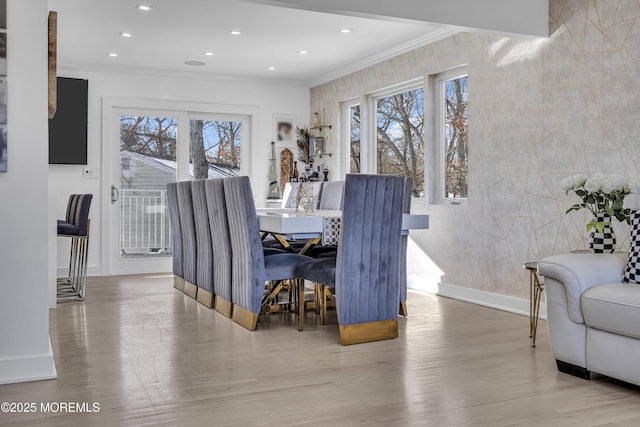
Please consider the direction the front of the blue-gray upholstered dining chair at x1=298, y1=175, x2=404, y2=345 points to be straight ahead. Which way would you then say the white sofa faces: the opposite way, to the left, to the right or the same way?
to the left

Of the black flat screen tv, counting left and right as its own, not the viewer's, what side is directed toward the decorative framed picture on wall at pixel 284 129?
left

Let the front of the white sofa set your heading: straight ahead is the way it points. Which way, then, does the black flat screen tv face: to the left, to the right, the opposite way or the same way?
to the left

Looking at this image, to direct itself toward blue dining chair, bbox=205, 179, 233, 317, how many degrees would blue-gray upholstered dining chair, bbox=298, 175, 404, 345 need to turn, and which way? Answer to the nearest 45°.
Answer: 0° — it already faces it

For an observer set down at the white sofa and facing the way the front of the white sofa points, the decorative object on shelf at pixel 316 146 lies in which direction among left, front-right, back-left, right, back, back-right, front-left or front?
right

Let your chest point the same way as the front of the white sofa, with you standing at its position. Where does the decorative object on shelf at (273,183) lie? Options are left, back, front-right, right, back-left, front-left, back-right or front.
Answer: right

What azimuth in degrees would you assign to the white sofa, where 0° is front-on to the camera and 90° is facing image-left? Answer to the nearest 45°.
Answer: approximately 45°

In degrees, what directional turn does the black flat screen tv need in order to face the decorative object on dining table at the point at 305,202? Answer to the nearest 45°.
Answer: approximately 45° to its left

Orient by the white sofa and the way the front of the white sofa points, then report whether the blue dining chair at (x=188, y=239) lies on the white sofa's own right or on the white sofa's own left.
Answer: on the white sofa's own right

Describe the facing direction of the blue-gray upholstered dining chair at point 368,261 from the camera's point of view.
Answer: facing away from the viewer and to the left of the viewer

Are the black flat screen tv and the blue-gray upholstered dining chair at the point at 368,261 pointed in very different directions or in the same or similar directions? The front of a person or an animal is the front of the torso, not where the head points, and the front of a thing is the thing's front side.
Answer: very different directions
